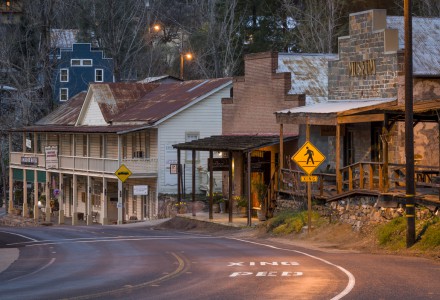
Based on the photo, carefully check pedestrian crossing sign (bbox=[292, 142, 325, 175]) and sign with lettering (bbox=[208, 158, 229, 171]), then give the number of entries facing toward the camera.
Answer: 2

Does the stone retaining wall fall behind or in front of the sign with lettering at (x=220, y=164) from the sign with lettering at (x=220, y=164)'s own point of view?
in front

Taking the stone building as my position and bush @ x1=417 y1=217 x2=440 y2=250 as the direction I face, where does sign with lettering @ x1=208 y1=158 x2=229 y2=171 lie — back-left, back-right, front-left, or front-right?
back-right

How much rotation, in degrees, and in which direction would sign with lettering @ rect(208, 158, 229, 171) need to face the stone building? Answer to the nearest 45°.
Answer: approximately 45° to its left

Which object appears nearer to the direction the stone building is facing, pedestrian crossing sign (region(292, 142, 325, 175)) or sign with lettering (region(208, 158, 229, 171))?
the pedestrian crossing sign

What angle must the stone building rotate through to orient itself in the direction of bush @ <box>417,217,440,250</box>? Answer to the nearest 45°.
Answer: approximately 45° to its left

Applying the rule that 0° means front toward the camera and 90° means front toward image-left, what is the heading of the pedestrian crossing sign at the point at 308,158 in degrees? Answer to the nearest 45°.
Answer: approximately 0°

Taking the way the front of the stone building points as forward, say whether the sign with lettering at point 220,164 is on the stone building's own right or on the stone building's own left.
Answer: on the stone building's own right

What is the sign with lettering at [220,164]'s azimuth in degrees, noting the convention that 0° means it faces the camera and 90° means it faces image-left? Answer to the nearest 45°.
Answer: approximately 0°

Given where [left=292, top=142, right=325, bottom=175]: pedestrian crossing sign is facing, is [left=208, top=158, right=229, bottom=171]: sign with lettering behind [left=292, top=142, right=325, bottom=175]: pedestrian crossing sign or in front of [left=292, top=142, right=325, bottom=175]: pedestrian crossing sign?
behind

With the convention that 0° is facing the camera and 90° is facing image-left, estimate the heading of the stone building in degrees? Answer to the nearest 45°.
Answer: approximately 45°
